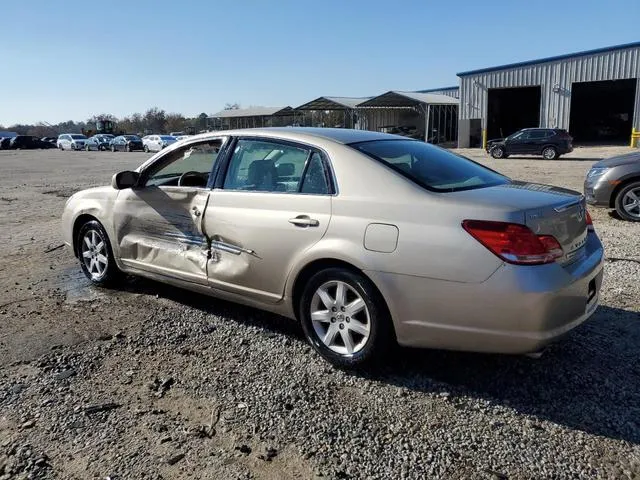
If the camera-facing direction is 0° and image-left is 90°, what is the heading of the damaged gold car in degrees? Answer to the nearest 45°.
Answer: approximately 135°

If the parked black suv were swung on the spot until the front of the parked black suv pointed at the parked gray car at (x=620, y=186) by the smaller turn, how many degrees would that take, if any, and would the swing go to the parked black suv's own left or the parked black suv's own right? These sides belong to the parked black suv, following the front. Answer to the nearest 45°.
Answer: approximately 90° to the parked black suv's own left

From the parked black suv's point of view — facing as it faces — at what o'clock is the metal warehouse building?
The metal warehouse building is roughly at 3 o'clock from the parked black suv.

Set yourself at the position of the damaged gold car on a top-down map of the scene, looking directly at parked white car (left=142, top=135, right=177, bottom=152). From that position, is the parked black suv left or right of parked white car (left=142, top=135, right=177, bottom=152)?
right

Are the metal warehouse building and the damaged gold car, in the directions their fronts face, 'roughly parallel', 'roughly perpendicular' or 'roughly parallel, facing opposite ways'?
roughly perpendicular

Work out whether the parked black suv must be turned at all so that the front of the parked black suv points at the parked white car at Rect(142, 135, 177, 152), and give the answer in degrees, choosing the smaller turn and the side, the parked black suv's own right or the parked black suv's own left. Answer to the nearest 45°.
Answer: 0° — it already faces it

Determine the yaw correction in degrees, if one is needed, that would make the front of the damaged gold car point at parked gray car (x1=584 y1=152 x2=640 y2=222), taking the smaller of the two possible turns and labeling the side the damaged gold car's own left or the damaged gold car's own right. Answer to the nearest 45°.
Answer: approximately 90° to the damaged gold car's own right

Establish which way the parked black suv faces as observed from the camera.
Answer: facing to the left of the viewer
